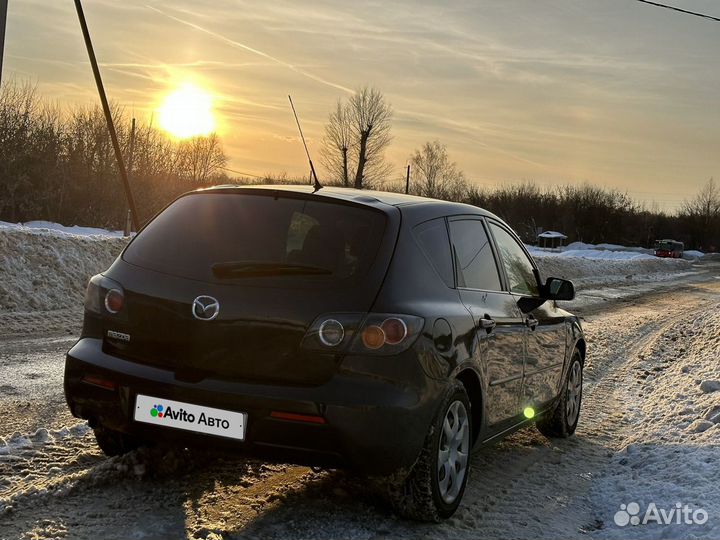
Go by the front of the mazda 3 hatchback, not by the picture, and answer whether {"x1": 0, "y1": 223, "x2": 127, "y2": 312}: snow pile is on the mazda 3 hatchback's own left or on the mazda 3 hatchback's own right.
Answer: on the mazda 3 hatchback's own left

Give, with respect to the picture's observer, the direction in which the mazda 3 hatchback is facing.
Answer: facing away from the viewer and to the right of the viewer

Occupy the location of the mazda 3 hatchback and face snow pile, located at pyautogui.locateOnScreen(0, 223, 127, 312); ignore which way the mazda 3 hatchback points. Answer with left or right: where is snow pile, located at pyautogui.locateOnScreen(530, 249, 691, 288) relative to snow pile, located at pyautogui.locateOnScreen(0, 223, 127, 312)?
right

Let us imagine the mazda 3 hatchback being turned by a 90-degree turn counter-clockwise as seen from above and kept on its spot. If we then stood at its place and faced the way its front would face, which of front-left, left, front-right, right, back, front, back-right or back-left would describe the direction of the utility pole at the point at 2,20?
front

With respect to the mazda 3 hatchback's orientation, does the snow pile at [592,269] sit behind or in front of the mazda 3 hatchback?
in front
